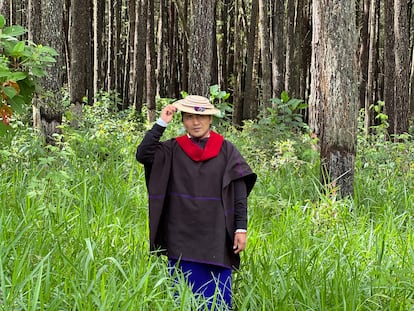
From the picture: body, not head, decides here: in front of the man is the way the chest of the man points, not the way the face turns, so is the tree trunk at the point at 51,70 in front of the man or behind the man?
behind

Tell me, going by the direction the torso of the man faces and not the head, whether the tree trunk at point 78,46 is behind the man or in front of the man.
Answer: behind

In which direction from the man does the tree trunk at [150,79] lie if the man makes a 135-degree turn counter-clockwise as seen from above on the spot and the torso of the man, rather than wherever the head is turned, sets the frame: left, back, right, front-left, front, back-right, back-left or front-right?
front-left

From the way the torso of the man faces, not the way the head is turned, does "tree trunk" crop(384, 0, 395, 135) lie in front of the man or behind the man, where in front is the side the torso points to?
behind

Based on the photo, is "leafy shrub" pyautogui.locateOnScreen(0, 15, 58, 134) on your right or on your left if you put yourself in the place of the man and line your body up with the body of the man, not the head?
on your right

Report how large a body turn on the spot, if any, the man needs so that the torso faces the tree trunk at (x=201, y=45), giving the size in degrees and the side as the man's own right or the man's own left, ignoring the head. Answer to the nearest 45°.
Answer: approximately 180°

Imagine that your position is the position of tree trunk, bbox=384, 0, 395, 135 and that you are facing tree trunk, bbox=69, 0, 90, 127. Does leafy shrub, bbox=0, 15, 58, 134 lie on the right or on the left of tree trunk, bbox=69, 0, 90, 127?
left

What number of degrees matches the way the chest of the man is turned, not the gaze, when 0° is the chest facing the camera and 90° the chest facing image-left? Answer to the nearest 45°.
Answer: approximately 0°
